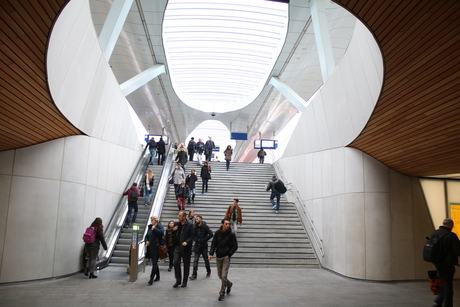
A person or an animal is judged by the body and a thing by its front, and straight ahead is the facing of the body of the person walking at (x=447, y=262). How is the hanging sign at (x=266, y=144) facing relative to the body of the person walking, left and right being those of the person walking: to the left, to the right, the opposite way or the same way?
to the right

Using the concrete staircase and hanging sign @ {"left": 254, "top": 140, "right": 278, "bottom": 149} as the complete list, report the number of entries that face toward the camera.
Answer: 2

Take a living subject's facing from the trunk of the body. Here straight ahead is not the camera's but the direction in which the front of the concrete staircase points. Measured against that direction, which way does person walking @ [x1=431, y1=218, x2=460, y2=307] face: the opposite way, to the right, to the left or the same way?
to the left

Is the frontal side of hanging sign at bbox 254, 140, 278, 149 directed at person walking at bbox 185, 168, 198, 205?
yes

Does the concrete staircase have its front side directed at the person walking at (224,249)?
yes

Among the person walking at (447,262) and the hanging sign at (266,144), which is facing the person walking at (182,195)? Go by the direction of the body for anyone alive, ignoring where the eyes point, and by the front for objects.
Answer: the hanging sign

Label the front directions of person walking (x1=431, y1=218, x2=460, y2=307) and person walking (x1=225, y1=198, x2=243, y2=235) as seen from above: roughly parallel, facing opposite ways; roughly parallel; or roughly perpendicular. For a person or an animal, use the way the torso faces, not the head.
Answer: roughly perpendicular

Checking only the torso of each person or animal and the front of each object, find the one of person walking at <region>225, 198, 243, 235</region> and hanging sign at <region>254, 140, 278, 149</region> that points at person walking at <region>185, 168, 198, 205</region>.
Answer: the hanging sign

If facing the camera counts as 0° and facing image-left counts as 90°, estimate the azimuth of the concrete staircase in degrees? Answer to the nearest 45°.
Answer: approximately 0°

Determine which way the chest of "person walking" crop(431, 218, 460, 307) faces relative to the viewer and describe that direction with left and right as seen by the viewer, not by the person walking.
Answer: facing away from the viewer and to the right of the viewer
